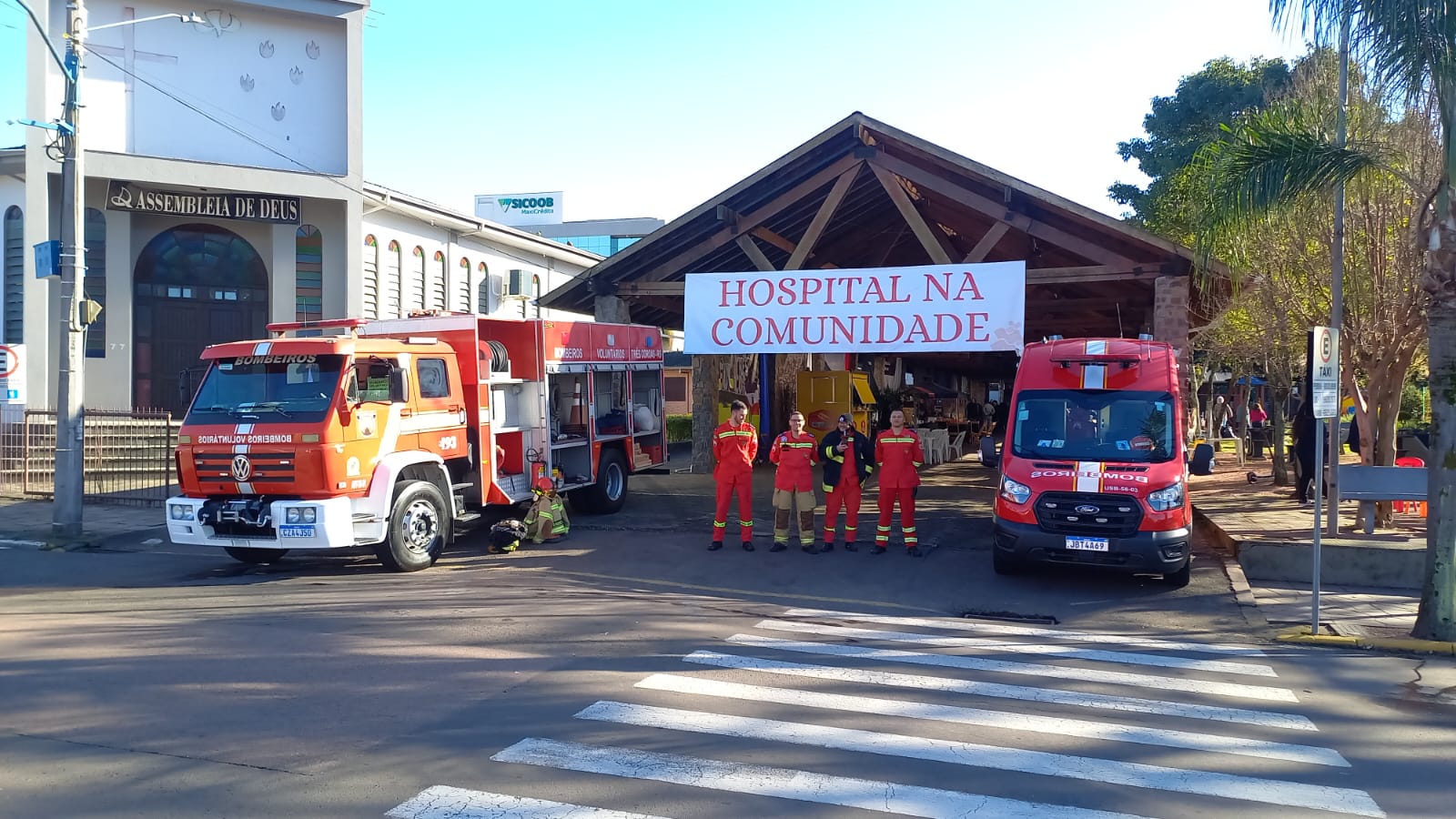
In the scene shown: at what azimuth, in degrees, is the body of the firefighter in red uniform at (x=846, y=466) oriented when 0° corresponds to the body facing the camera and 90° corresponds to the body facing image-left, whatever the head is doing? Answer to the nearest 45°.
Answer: approximately 0°

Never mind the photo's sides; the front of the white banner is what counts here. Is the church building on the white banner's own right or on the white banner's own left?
on the white banner's own right

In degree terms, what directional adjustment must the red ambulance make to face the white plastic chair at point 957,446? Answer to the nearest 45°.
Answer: approximately 180°

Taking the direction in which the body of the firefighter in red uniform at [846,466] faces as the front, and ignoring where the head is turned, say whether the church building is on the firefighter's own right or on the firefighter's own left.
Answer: on the firefighter's own right

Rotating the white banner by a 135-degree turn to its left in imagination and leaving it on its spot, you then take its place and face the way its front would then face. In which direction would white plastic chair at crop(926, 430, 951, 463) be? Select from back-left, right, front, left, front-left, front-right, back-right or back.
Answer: front-left

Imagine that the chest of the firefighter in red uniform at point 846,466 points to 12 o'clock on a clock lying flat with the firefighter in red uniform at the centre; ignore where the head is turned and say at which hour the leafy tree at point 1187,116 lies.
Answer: The leafy tree is roughly at 7 o'clock from the firefighter in red uniform.

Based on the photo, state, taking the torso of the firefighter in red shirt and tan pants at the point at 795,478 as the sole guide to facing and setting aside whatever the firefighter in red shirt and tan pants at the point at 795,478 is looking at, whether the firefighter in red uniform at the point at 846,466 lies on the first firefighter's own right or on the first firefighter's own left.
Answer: on the first firefighter's own left

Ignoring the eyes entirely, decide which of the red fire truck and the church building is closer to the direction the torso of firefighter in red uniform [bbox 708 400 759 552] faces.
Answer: the red fire truck

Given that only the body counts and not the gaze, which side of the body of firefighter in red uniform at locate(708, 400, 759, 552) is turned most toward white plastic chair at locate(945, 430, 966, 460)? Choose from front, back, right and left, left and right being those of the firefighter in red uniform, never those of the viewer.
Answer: back

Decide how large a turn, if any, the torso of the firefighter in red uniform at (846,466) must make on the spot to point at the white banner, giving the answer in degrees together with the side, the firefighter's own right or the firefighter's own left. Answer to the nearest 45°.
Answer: approximately 180°
